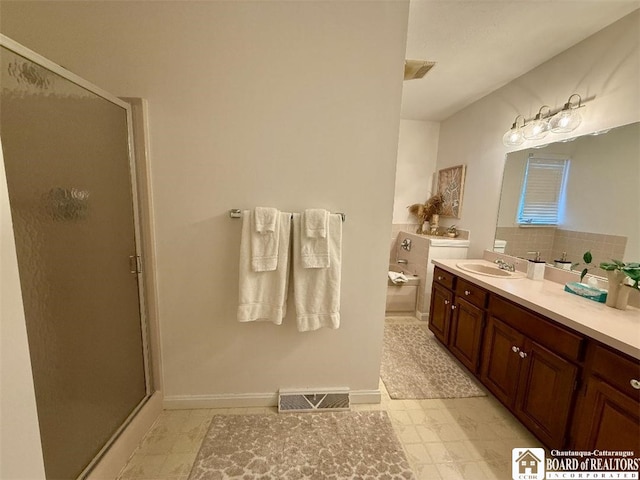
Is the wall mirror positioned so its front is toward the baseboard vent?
yes

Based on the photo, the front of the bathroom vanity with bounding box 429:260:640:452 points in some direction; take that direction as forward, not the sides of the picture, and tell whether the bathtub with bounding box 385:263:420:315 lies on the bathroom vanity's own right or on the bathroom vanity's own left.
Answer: on the bathroom vanity's own right

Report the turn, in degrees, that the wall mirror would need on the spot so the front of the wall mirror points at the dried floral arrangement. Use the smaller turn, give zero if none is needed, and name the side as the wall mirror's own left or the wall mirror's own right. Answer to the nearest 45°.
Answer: approximately 90° to the wall mirror's own right

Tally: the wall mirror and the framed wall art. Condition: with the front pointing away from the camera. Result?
0

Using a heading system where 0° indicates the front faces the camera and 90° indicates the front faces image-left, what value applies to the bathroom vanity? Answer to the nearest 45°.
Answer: approximately 45°

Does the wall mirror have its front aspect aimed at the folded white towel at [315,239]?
yes

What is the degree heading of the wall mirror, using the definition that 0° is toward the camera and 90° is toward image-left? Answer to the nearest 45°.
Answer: approximately 45°

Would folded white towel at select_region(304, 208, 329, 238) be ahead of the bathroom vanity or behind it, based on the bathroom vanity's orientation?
ahead

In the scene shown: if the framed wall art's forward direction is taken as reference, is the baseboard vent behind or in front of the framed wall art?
in front
